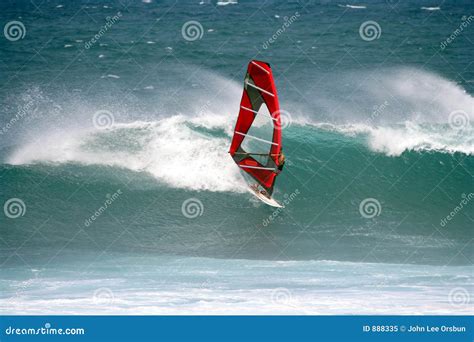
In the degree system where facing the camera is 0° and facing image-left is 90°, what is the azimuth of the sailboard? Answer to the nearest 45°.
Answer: approximately 315°
